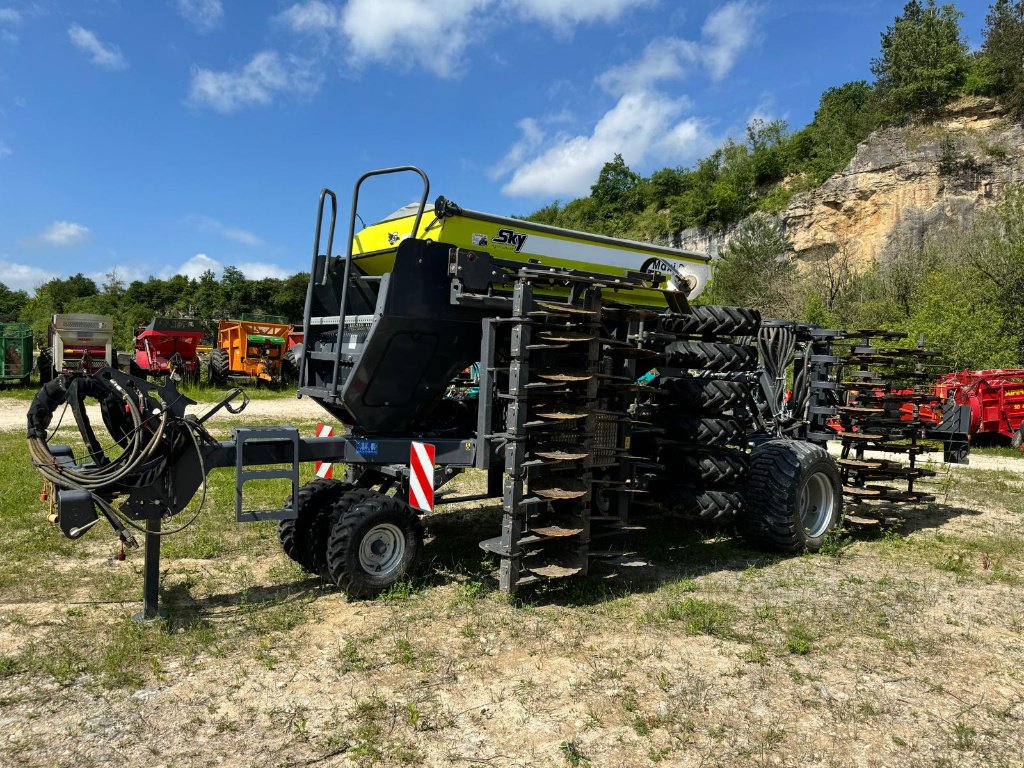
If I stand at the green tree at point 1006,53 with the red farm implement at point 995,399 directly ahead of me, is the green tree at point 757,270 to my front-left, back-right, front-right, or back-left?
front-right

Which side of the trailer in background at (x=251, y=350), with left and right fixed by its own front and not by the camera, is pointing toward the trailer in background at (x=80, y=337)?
right

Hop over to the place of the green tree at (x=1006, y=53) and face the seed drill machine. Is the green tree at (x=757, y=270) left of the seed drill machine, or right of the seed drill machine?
right

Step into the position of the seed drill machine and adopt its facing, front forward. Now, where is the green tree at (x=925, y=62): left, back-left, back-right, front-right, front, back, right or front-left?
back

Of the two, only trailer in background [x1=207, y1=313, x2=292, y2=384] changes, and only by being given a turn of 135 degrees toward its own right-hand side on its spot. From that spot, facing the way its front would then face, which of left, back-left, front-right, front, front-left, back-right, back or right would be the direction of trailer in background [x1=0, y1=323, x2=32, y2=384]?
front

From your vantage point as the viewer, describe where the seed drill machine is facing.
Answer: facing the viewer and to the left of the viewer

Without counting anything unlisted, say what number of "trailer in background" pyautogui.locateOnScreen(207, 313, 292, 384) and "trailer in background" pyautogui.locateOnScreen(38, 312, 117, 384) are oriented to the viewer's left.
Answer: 0

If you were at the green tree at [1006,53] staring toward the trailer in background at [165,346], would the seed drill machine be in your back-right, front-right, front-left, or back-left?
front-left

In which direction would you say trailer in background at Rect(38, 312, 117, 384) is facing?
toward the camera

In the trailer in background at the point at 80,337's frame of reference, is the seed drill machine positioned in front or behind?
in front

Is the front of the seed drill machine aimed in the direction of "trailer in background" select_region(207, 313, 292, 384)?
no

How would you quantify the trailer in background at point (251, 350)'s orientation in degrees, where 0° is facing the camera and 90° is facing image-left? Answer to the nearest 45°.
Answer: approximately 315°

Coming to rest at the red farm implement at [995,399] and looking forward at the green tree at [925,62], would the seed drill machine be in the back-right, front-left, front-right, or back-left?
back-left

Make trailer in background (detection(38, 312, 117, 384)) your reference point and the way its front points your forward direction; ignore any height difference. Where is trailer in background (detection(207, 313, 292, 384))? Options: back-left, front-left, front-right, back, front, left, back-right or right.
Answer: left

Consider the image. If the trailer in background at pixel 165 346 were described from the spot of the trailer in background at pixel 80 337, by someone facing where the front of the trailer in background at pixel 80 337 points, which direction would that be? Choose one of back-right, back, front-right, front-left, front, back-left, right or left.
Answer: left

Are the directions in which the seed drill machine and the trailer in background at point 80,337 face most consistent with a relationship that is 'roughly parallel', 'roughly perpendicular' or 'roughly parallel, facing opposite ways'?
roughly perpendicular
